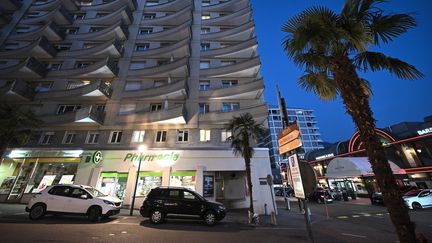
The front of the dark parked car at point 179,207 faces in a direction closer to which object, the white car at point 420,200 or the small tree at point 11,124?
the white car

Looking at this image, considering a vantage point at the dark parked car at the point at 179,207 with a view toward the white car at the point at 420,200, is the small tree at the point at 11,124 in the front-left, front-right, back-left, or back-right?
back-left

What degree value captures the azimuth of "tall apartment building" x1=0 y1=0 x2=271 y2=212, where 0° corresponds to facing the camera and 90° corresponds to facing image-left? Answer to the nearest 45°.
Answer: approximately 0°

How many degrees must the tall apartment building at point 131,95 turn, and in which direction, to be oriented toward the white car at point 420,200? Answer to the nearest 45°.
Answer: approximately 45° to its left

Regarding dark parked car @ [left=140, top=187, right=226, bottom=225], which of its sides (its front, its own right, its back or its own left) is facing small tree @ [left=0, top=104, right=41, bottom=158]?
back

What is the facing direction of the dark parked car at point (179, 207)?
to the viewer's right

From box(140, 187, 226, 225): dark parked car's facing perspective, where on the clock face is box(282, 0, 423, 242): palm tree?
The palm tree is roughly at 2 o'clock from the dark parked car.

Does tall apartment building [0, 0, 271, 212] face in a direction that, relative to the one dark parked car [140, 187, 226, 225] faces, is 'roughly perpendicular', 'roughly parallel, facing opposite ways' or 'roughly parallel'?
roughly perpendicular

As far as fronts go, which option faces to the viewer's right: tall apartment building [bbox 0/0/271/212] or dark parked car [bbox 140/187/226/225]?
the dark parked car
